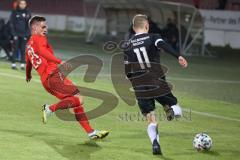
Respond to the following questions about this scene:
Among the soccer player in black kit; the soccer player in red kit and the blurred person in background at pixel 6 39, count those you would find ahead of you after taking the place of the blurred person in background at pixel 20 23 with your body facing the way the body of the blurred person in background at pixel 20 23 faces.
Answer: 2

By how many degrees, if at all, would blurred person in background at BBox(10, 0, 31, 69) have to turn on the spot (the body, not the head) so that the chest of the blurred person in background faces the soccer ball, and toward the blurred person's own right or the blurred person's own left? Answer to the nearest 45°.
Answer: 0° — they already face it

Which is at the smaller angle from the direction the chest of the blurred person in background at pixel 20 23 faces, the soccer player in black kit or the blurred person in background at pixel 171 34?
the soccer player in black kit

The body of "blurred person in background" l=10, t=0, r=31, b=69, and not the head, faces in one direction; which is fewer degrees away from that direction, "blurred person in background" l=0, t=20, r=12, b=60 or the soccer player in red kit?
the soccer player in red kit

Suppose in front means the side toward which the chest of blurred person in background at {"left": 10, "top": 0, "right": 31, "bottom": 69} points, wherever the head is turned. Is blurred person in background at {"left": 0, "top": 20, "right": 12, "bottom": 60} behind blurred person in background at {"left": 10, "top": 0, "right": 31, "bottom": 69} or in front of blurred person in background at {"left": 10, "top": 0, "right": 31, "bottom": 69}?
behind

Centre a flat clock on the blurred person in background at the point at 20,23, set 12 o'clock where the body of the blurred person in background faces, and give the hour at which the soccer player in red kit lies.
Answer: The soccer player in red kit is roughly at 12 o'clock from the blurred person in background.

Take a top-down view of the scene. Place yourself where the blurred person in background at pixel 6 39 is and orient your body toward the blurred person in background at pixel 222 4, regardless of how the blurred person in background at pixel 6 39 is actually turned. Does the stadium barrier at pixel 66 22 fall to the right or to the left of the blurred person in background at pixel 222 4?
left

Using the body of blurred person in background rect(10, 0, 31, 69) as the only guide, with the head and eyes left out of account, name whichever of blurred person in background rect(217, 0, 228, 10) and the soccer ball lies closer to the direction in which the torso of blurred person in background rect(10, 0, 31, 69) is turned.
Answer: the soccer ball

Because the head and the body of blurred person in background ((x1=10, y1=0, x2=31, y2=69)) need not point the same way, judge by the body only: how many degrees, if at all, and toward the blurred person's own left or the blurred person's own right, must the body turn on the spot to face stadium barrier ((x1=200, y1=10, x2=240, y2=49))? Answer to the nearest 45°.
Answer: approximately 135° to the blurred person's own left

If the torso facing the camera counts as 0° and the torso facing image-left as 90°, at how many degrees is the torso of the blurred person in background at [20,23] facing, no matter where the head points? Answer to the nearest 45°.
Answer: approximately 0°

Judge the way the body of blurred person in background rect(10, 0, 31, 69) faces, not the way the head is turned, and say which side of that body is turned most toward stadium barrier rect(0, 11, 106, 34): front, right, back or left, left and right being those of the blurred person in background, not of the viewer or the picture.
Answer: back

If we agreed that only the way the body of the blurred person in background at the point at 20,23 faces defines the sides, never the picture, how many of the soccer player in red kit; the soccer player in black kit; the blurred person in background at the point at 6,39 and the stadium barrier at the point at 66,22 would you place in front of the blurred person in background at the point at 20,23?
2
